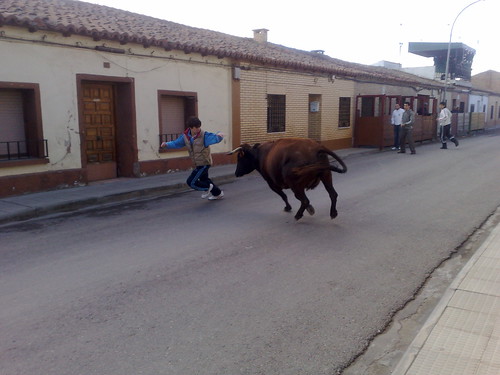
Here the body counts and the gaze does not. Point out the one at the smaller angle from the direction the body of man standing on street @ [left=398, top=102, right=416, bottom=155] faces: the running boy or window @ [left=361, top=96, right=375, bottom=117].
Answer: the running boy

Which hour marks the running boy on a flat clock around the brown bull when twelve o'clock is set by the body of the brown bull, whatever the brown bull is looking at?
The running boy is roughly at 12 o'clock from the brown bull.

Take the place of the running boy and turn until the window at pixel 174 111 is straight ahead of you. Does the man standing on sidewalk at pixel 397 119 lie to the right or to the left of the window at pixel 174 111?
right

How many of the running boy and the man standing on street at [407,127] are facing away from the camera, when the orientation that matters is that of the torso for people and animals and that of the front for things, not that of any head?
0

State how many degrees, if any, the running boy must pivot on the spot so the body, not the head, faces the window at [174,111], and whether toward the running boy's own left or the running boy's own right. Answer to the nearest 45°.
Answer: approximately 135° to the running boy's own right

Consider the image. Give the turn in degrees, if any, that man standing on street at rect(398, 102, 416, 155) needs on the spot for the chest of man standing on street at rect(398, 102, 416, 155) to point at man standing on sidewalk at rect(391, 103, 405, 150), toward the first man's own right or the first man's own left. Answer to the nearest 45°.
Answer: approximately 135° to the first man's own right

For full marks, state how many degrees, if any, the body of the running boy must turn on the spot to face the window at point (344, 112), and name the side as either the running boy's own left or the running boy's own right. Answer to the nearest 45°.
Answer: approximately 180°

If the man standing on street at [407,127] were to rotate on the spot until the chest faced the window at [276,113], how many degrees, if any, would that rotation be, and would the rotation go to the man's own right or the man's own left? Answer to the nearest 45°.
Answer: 0° — they already face it

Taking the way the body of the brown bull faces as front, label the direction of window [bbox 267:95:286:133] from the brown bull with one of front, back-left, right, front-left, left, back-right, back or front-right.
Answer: front-right

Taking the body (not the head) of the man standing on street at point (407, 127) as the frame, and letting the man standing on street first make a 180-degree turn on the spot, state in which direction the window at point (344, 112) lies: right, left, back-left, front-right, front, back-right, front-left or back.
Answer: left

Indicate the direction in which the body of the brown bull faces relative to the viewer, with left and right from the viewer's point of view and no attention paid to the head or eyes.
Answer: facing away from the viewer and to the left of the viewer

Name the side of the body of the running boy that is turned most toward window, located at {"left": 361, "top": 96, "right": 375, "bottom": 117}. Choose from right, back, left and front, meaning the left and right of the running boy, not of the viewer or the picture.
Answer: back

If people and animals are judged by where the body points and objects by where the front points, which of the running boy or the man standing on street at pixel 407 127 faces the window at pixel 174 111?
the man standing on street
